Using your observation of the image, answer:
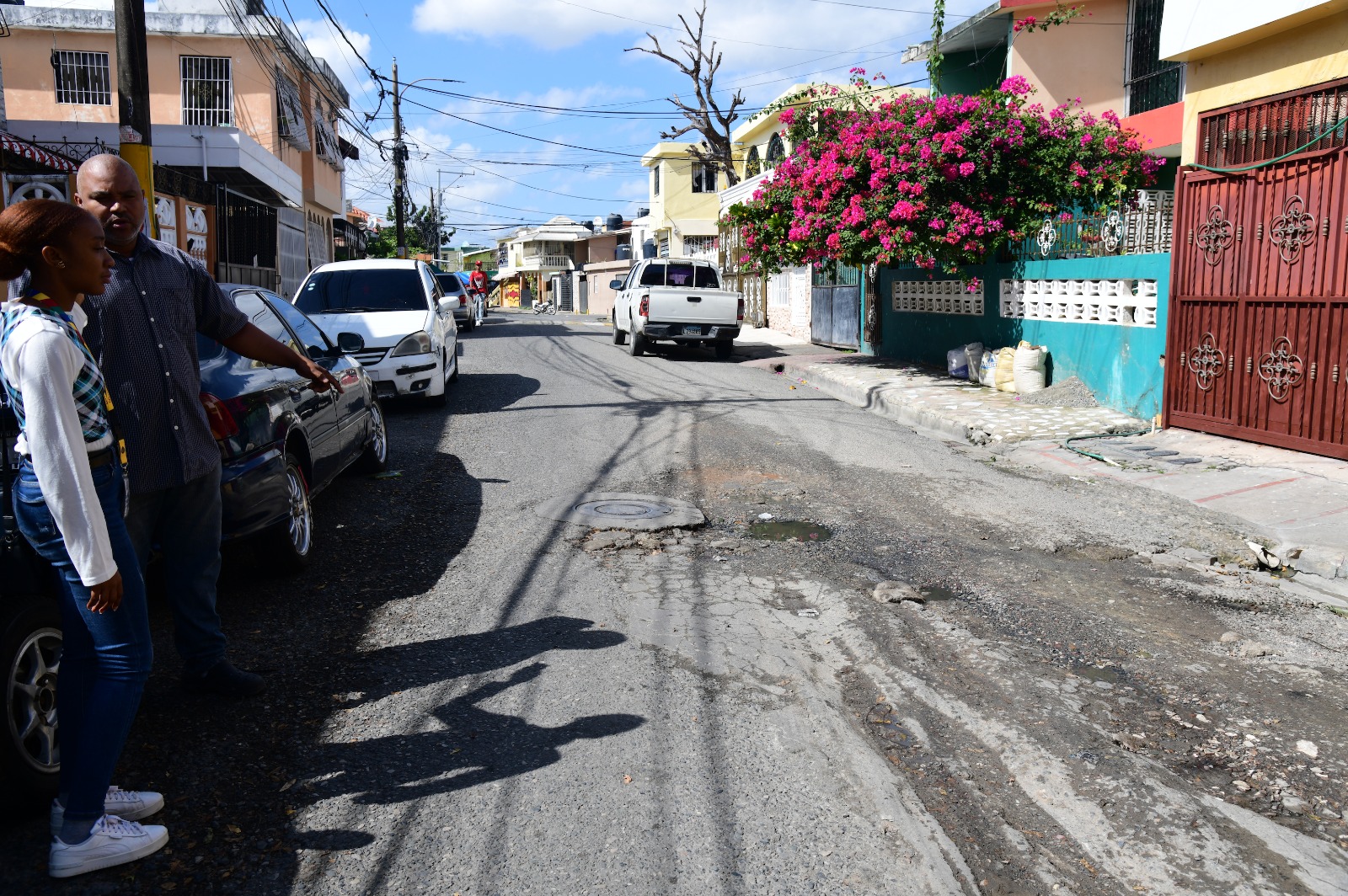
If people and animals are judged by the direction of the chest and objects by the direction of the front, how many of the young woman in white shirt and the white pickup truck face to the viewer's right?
1

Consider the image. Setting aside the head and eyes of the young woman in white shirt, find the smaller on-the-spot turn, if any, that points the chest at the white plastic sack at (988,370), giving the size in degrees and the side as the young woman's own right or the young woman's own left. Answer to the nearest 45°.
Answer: approximately 45° to the young woman's own left

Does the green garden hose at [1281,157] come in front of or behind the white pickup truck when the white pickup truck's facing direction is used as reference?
behind

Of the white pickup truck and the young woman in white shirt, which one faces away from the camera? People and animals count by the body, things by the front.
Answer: the white pickup truck

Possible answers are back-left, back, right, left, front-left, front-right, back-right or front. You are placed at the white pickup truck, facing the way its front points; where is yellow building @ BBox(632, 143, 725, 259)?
front

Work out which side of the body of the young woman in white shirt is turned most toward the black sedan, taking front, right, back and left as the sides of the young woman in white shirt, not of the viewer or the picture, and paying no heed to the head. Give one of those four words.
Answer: left

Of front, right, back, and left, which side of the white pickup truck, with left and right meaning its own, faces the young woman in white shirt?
back

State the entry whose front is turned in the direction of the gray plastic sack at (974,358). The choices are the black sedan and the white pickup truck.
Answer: the black sedan

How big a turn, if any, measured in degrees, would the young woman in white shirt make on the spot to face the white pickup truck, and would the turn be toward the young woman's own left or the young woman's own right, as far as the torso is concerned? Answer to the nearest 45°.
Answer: approximately 45° to the young woman's own left

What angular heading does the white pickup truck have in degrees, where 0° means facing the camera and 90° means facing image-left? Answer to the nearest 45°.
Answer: approximately 180°

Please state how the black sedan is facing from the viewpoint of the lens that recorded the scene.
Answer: facing away from the viewer and to the right of the viewer

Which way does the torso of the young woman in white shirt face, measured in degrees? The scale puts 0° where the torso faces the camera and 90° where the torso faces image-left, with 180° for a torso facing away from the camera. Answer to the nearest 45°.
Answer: approximately 270°

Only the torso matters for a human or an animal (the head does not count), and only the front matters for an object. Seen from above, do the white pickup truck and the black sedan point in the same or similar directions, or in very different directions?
same or similar directions

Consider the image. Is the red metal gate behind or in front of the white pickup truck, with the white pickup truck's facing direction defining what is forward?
behind

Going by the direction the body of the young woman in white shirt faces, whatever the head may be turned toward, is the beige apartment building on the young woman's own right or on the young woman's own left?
on the young woman's own left

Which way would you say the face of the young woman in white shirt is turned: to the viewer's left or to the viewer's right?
to the viewer's right
